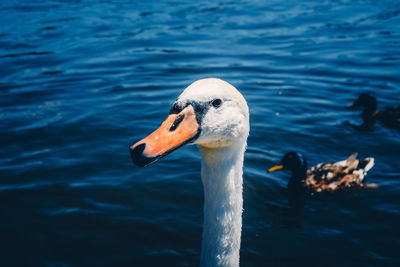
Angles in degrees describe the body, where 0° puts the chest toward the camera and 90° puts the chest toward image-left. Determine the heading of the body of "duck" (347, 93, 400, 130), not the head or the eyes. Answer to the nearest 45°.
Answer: approximately 90°

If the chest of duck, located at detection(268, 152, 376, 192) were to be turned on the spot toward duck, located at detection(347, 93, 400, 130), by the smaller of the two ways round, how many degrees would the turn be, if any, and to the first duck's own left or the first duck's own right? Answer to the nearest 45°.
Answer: approximately 90° to the first duck's own right

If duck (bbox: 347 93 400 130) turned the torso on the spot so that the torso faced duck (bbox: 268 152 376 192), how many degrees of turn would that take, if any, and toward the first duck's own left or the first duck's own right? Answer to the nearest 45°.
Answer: approximately 90° to the first duck's own left

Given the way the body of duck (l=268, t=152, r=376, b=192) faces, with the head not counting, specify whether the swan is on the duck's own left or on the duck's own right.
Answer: on the duck's own left

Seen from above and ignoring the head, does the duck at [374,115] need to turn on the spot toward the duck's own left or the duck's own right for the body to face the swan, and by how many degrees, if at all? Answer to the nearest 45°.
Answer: approximately 90° to the duck's own left

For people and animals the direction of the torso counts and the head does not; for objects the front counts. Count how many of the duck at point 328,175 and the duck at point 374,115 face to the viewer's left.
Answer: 2

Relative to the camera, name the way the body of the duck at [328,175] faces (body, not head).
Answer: to the viewer's left
